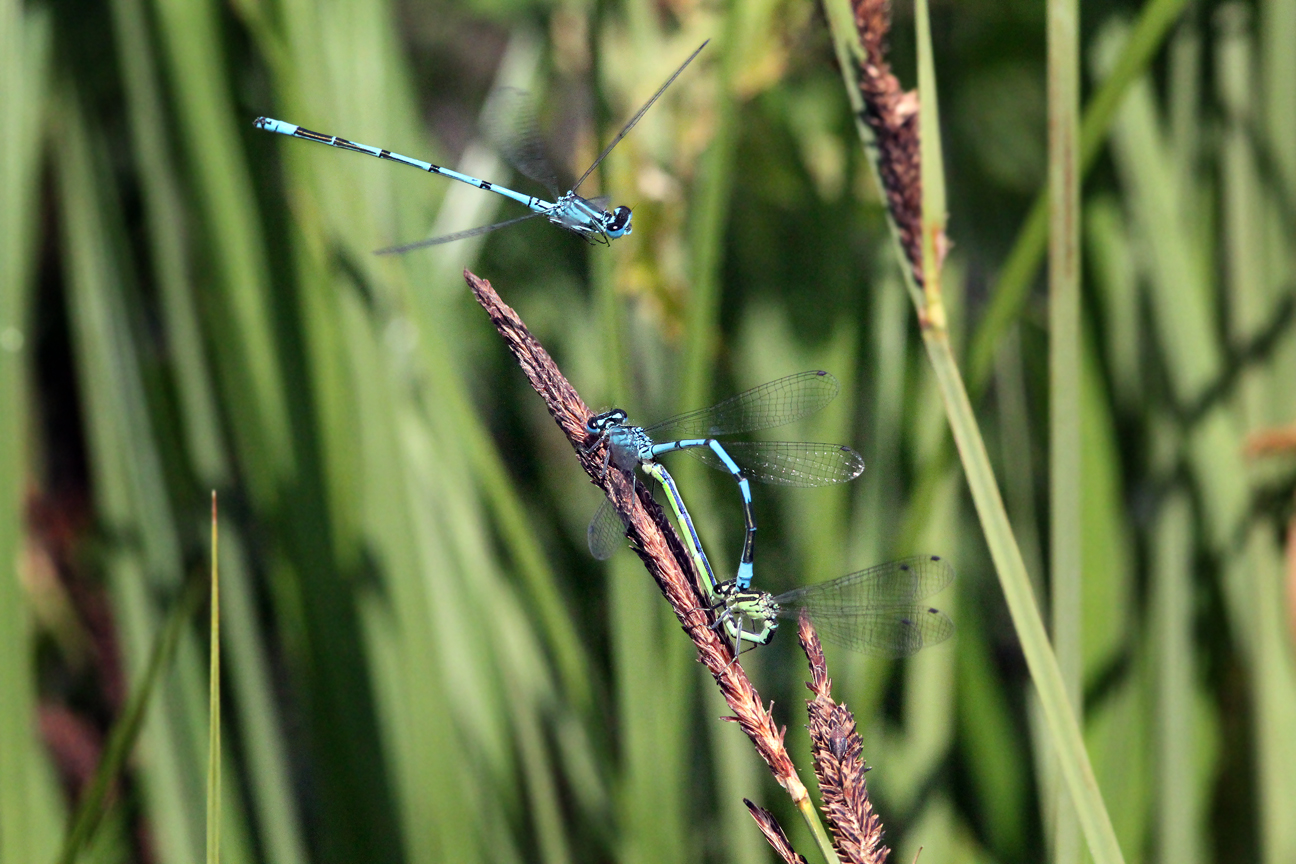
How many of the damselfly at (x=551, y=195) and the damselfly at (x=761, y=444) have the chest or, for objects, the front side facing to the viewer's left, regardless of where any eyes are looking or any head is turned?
1

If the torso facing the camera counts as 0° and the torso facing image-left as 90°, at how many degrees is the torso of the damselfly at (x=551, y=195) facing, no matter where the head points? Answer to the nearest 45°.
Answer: approximately 270°

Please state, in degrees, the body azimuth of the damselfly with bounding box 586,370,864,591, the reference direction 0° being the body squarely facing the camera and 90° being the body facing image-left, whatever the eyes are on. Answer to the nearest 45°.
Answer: approximately 90°

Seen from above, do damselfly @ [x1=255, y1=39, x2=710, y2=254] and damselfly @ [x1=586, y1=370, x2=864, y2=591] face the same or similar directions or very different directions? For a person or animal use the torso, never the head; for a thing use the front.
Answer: very different directions
